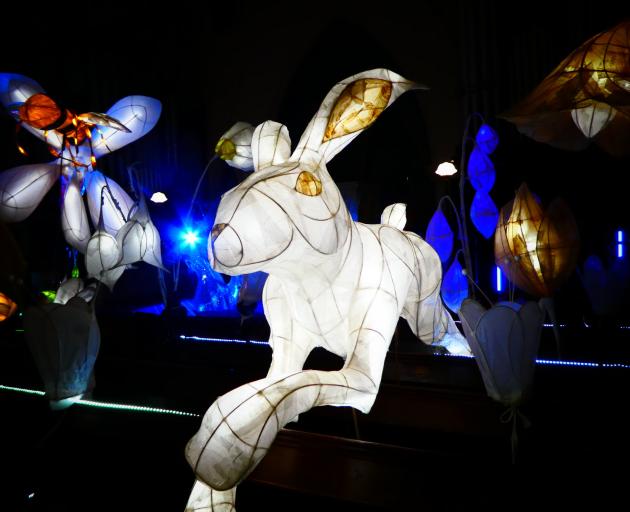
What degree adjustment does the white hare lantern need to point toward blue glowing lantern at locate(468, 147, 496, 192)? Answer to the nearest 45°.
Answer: approximately 180°

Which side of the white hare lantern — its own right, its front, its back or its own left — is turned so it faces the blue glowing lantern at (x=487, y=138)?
back

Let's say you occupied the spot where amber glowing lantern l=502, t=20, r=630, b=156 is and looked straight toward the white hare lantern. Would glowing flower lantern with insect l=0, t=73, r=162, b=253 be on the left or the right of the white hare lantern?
right

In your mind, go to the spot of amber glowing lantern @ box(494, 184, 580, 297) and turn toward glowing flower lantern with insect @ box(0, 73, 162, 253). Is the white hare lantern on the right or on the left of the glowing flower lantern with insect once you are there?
left

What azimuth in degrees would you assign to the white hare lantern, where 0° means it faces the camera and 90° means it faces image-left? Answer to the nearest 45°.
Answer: approximately 45°

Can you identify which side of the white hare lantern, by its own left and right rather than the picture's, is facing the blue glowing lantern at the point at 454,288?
back

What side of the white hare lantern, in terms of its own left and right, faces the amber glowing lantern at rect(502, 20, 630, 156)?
back

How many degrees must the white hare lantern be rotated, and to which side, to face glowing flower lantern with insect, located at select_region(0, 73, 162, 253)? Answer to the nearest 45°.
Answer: approximately 90° to its right

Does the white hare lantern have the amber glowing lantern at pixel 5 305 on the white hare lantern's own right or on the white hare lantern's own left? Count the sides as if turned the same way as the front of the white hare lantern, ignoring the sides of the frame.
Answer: on the white hare lantern's own right

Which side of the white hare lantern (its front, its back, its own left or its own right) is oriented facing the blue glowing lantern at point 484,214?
back
